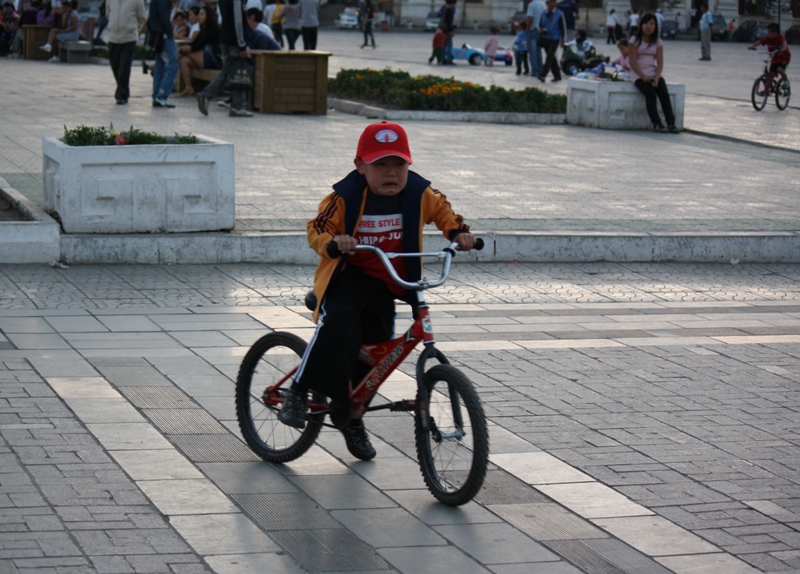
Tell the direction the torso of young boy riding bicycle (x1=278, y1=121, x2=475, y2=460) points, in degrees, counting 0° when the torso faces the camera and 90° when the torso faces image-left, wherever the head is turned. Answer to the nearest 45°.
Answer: approximately 315°

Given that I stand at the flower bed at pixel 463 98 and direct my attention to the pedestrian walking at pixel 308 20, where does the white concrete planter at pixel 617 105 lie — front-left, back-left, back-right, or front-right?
back-right

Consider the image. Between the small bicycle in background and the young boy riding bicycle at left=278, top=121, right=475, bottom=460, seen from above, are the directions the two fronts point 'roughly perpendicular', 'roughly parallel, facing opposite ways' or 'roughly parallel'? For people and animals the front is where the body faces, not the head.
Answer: roughly perpendicular

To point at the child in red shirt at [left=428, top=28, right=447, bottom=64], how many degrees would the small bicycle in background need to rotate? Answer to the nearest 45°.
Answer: approximately 90° to its right

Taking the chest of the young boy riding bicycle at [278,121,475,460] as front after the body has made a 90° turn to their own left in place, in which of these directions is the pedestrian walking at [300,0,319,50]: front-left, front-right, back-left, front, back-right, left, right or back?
front-left

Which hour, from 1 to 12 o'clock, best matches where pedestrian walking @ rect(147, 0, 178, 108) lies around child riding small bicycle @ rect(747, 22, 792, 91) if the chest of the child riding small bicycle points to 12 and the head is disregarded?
The pedestrian walking is roughly at 12 o'clock from the child riding small bicycle.
